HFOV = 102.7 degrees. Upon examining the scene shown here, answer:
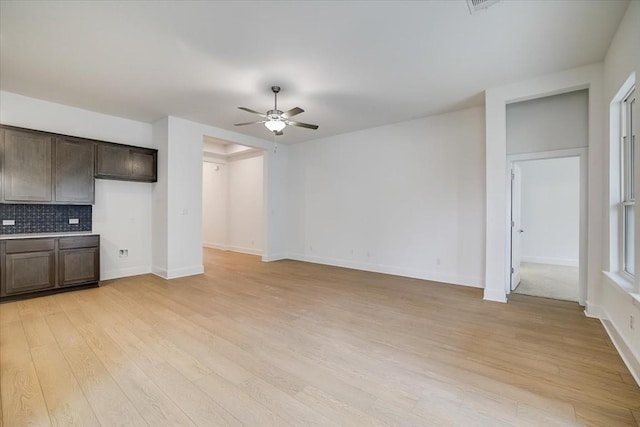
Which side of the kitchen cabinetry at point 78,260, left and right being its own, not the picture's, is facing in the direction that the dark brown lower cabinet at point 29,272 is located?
right

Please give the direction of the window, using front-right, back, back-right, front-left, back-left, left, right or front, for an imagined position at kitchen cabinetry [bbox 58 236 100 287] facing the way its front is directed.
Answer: front-left

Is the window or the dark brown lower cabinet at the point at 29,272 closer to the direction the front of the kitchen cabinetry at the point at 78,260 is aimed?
the window

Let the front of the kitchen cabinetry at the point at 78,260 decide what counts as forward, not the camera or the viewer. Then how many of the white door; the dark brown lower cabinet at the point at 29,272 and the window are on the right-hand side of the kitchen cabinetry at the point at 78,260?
1

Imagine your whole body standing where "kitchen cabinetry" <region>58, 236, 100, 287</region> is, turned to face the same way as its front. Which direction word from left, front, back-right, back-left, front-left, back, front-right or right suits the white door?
front-left

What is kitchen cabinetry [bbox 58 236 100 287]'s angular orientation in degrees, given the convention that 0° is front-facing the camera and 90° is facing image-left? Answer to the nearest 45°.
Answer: approximately 0°
